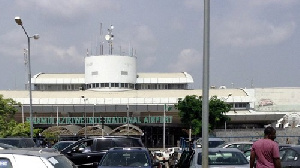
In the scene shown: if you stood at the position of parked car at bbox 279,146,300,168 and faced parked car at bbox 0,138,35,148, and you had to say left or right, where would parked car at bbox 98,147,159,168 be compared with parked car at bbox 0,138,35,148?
left

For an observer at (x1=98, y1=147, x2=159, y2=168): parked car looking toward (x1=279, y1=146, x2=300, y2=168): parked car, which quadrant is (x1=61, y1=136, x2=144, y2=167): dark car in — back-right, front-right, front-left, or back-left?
back-left

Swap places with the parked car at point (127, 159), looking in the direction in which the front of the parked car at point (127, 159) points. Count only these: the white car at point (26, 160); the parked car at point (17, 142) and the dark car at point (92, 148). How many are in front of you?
1

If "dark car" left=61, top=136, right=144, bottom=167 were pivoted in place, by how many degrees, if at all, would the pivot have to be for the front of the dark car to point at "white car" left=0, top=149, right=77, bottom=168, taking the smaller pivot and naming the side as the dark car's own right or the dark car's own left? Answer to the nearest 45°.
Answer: approximately 90° to the dark car's own left
